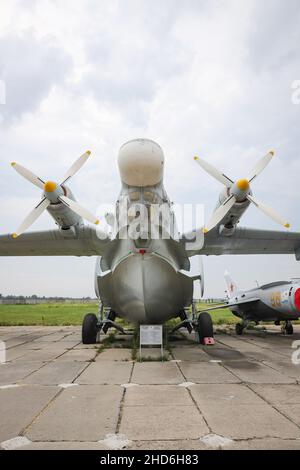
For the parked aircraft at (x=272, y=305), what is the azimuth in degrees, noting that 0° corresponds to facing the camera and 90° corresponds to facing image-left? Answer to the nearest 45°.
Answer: approximately 315°

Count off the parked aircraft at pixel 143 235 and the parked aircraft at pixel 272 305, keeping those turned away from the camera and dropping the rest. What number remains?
0

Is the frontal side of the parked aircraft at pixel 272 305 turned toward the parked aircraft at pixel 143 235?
no

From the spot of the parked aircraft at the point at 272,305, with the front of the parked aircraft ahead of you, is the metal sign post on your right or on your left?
on your right

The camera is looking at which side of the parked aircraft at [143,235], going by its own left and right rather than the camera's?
front

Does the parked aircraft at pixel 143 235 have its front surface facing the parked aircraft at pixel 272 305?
no
